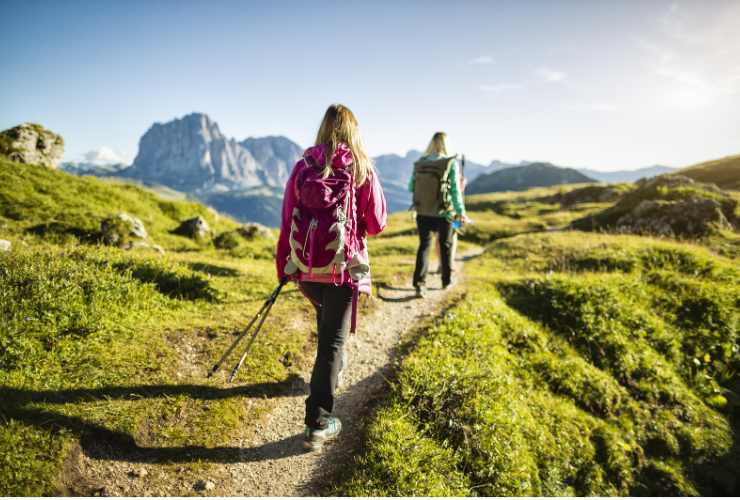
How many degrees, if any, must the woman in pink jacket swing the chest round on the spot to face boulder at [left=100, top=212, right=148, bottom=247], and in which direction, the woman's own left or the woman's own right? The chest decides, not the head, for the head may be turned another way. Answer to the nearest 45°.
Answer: approximately 45° to the woman's own left

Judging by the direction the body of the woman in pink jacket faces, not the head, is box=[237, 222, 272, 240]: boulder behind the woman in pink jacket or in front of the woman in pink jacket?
in front

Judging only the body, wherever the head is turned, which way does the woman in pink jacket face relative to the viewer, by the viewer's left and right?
facing away from the viewer

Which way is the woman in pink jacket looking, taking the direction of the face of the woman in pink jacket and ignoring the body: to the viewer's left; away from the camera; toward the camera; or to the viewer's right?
away from the camera

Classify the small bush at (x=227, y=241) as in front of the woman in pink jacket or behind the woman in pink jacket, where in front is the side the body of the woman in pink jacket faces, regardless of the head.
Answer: in front
